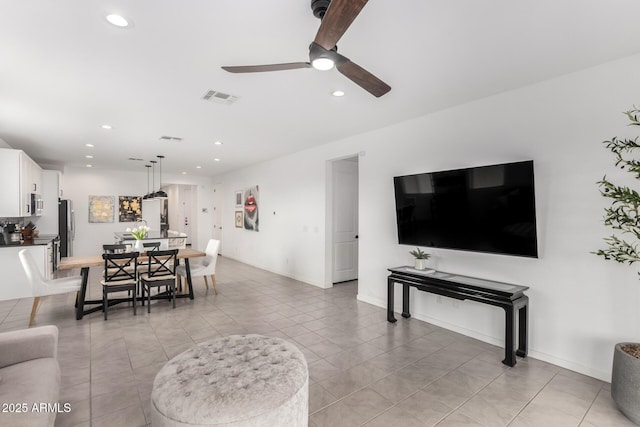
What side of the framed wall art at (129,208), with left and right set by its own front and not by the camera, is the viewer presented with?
front

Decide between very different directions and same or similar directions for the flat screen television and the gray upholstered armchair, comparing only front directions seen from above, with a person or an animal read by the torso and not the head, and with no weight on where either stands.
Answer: very different directions

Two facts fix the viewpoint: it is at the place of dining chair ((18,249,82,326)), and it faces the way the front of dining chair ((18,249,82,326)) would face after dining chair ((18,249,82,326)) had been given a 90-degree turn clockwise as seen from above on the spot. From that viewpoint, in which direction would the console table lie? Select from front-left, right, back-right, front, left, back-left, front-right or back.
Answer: front-left

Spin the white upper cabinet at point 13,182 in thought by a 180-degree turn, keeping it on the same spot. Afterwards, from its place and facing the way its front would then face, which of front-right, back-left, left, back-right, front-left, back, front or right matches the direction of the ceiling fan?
left

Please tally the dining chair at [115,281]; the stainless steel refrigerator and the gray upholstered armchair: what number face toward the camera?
0

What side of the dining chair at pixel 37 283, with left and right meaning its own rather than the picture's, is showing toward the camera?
right

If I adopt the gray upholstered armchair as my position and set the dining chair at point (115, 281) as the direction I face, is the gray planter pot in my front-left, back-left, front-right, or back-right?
back-right

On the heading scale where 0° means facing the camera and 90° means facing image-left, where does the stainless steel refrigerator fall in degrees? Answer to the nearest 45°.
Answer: approximately 270°

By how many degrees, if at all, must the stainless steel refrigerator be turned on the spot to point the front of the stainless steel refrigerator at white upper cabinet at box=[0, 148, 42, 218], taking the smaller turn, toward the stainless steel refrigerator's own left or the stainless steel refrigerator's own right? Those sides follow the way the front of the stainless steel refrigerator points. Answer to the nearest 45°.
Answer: approximately 90° to the stainless steel refrigerator's own right

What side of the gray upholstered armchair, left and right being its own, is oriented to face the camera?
right

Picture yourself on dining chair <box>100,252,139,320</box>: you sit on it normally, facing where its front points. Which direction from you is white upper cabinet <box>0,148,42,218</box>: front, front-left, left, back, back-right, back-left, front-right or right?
front-left

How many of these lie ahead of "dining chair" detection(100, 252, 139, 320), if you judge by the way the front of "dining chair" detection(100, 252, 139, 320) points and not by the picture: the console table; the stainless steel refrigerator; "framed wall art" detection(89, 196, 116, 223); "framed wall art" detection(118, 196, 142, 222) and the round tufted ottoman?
3

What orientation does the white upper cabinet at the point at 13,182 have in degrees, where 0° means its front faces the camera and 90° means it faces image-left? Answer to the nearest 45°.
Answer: approximately 270°

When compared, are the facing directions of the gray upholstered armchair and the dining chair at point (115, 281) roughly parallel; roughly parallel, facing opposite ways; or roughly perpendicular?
roughly perpendicular

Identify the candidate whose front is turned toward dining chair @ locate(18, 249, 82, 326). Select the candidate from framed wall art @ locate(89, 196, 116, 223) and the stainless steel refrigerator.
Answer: the framed wall art

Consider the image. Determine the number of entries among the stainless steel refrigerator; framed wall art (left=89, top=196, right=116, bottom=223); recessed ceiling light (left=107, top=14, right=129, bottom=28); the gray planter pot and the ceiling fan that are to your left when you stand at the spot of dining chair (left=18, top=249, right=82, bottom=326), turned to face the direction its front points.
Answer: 2

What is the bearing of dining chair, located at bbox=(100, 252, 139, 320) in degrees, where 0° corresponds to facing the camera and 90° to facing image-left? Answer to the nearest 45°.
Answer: approximately 180°
